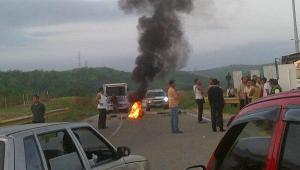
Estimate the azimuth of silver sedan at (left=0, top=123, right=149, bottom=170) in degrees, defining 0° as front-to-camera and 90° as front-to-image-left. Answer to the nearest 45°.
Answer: approximately 225°

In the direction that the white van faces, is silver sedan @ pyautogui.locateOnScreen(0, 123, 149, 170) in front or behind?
in front

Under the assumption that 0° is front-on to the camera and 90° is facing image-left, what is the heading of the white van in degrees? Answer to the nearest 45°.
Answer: approximately 0°

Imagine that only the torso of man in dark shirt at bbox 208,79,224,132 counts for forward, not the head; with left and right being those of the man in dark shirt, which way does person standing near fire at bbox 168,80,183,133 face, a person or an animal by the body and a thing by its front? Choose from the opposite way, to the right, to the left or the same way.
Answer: to the right

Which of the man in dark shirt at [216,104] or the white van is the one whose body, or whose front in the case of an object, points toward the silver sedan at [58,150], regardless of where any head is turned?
the white van
